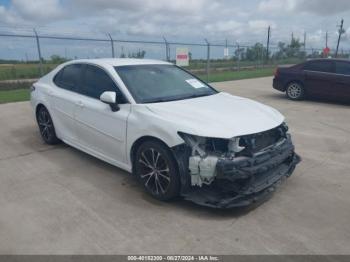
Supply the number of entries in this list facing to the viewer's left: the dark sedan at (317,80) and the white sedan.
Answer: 0

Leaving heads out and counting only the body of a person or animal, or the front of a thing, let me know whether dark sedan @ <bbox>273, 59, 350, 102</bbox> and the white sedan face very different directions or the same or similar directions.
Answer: same or similar directions

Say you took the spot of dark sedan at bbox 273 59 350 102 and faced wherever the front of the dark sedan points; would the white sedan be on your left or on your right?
on your right

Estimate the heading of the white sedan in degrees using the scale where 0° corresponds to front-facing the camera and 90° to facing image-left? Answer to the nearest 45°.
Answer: approximately 315°

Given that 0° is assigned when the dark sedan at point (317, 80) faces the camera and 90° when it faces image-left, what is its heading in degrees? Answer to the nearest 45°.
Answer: approximately 270°

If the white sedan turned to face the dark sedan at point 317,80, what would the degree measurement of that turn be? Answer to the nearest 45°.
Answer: approximately 90° to its left
